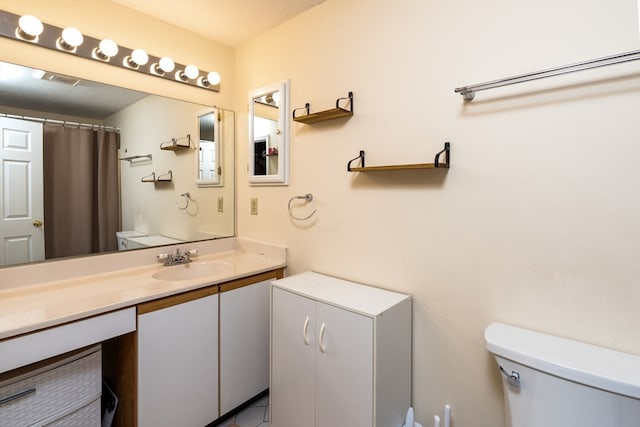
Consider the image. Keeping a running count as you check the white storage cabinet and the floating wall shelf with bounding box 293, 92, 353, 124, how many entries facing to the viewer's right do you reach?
0

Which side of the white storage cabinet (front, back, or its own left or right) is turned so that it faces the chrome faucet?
right

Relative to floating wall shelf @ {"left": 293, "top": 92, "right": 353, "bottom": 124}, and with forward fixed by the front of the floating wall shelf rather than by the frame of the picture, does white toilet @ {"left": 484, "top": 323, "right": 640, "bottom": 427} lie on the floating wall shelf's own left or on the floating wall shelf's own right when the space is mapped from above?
on the floating wall shelf's own left

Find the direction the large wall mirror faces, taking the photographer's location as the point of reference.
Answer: facing the viewer and to the right of the viewer

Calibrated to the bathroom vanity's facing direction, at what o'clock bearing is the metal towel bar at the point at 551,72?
The metal towel bar is roughly at 12 o'clock from the bathroom vanity.

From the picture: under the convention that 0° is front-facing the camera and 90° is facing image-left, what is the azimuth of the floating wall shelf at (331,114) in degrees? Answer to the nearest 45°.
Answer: approximately 45°

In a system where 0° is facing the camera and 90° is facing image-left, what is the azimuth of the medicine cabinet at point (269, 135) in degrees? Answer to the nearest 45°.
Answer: approximately 45°

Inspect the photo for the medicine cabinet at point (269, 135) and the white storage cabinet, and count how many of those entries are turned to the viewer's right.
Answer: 0

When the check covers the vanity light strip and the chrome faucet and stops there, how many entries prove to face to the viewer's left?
0

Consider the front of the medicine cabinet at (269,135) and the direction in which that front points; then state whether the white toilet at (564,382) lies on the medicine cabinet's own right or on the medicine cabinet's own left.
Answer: on the medicine cabinet's own left

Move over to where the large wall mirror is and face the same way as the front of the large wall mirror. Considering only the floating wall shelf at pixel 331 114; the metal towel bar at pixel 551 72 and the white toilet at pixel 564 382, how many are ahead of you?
3

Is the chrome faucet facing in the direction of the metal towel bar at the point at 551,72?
yes
